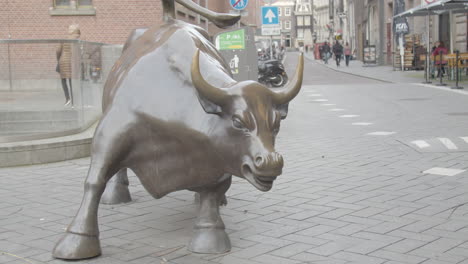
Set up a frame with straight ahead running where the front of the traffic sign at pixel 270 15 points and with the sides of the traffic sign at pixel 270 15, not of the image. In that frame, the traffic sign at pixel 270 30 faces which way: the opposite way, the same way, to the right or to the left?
the same way

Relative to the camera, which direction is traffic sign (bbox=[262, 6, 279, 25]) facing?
toward the camera

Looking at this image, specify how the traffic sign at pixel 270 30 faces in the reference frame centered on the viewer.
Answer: facing the viewer

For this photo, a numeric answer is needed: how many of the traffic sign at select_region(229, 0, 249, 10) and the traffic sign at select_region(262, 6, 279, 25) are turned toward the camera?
2

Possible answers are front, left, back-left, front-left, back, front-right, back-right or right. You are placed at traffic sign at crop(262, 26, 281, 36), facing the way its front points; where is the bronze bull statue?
front

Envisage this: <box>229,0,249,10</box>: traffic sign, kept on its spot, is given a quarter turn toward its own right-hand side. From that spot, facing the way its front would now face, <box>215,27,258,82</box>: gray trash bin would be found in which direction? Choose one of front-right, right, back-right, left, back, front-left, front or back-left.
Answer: left

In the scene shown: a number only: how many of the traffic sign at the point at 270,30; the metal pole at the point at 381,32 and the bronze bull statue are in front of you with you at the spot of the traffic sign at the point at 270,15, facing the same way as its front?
1

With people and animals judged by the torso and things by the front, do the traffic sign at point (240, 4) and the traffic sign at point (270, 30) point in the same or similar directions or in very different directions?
same or similar directions

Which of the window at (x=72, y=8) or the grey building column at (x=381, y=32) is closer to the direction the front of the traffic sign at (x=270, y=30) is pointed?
the window

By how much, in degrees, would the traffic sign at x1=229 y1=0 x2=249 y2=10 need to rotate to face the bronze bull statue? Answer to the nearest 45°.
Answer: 0° — it already faces it

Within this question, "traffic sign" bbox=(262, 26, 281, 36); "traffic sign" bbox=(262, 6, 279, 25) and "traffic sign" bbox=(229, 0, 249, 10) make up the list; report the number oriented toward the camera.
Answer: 3

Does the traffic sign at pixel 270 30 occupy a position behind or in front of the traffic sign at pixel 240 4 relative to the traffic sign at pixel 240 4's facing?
behind

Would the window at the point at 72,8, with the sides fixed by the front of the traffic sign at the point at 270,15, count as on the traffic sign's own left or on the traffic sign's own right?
on the traffic sign's own right
